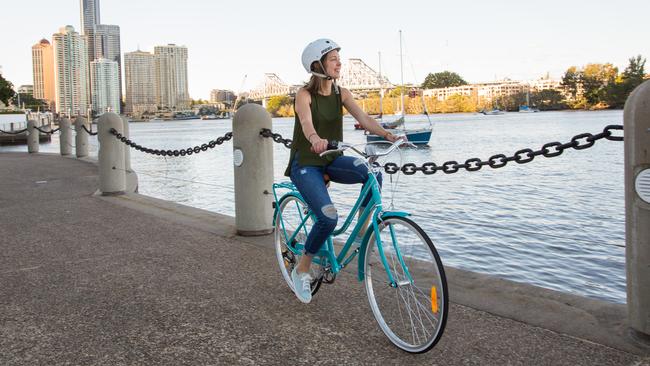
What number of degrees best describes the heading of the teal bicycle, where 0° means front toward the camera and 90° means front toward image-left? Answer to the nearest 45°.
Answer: approximately 315°

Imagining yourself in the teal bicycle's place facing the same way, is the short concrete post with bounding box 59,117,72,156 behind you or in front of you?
behind

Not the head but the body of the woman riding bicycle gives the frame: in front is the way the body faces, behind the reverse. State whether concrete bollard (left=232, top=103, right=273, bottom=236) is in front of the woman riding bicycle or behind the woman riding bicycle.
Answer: behind

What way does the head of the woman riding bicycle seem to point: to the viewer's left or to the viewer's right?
to the viewer's right

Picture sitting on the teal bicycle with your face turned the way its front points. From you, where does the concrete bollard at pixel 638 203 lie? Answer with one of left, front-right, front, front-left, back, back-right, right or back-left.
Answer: front-left

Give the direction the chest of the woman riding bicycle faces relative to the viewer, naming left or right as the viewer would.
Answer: facing the viewer and to the right of the viewer

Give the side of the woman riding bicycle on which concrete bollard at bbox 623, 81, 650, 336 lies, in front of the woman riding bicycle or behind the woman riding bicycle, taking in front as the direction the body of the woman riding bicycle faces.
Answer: in front
